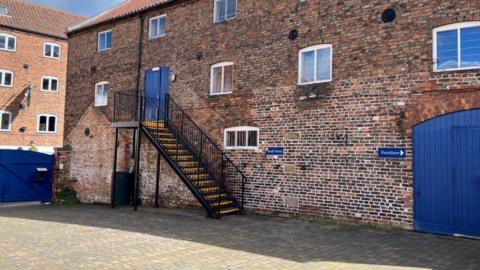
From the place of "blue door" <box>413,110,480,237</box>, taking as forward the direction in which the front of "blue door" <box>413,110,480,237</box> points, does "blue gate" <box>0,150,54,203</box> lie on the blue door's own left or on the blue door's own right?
on the blue door's own right

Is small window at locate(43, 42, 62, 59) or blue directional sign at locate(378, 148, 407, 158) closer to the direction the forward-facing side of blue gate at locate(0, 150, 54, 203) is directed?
the blue directional sign

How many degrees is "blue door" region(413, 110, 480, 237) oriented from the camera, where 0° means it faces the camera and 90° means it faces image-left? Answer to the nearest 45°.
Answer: approximately 0°

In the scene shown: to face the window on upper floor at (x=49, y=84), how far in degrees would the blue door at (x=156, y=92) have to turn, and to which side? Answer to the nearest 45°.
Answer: approximately 90° to its right

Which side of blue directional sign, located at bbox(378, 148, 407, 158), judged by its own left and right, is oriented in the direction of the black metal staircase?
right

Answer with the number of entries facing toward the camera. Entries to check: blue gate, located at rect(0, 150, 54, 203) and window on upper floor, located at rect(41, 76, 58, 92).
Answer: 2

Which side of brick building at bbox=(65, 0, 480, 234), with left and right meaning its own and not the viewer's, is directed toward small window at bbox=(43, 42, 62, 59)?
right

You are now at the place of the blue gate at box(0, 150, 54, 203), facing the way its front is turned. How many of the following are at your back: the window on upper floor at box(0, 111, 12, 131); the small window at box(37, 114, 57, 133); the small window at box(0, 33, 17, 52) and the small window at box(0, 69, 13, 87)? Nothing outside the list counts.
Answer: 4

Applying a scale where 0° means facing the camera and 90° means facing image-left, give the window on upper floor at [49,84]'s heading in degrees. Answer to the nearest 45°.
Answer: approximately 0°
